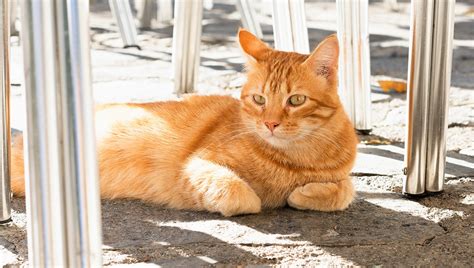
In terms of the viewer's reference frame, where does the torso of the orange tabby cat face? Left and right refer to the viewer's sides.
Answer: facing the viewer and to the right of the viewer

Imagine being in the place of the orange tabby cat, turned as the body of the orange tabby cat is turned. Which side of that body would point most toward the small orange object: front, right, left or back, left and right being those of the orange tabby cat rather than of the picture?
left
